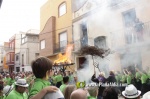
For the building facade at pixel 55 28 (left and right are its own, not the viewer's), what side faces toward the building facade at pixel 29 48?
right

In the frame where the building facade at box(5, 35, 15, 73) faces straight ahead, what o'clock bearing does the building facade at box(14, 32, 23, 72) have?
the building facade at box(14, 32, 23, 72) is roughly at 10 o'clock from the building facade at box(5, 35, 15, 73).

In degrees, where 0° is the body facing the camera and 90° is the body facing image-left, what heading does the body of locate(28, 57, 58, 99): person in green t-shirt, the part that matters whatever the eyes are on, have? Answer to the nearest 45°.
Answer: approximately 225°

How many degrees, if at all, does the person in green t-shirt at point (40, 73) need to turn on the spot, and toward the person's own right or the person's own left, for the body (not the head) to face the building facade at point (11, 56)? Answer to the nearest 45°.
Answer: approximately 45° to the person's own left

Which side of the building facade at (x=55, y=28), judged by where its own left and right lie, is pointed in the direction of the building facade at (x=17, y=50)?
right

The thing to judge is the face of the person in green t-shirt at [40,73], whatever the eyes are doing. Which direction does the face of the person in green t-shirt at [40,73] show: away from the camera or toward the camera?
away from the camera

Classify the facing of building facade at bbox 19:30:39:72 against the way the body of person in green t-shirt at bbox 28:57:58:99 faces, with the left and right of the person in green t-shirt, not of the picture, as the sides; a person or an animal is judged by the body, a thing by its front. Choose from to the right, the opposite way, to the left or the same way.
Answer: the opposite way

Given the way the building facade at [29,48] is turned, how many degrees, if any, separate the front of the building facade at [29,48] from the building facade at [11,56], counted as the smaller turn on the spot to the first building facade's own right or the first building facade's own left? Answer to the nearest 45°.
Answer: approximately 135° to the first building facade's own right

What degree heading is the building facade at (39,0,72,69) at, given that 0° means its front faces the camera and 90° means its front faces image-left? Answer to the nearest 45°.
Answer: approximately 45°

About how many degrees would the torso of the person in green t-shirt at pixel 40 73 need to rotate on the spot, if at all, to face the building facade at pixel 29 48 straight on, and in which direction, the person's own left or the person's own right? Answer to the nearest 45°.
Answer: approximately 45° to the person's own left

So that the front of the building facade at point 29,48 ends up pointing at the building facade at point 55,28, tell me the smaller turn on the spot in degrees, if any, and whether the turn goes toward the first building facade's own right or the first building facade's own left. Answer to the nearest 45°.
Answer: approximately 45° to the first building facade's own left

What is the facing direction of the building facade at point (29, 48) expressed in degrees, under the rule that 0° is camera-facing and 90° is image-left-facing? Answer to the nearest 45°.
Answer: approximately 45°

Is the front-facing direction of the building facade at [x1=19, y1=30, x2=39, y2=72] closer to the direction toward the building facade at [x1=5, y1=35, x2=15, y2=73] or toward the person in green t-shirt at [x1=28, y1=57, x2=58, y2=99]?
the person in green t-shirt

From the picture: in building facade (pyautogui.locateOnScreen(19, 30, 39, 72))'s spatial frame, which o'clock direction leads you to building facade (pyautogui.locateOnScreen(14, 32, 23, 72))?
building facade (pyautogui.locateOnScreen(14, 32, 23, 72)) is roughly at 4 o'clock from building facade (pyautogui.locateOnScreen(19, 30, 39, 72)).
